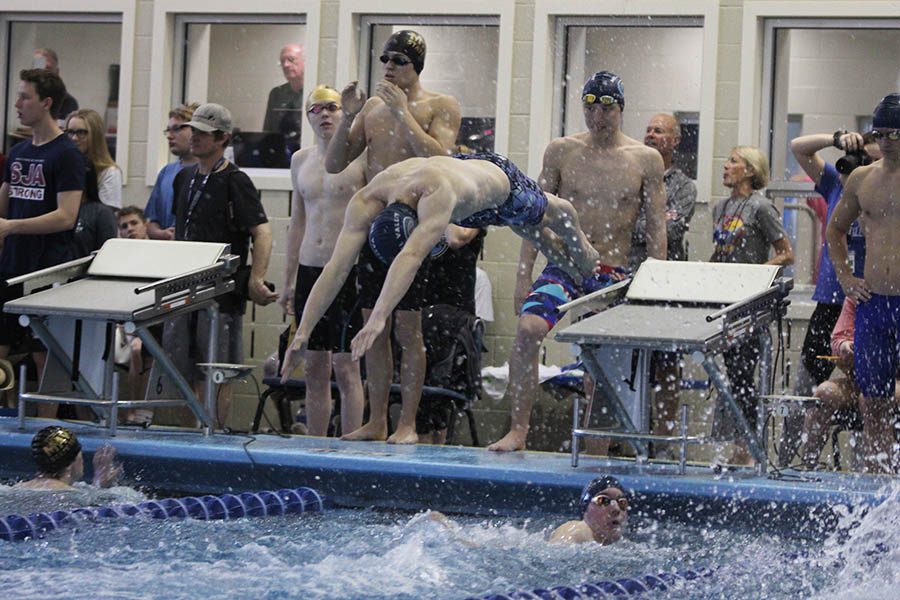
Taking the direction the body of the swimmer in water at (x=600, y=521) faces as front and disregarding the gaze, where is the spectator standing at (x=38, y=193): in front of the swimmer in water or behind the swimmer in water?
behind

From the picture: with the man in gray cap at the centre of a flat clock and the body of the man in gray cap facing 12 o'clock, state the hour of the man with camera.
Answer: The man with camera is roughly at 8 o'clock from the man in gray cap.

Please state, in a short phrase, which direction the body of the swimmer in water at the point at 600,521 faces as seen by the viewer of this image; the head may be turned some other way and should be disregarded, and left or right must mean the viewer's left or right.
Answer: facing the viewer and to the right of the viewer

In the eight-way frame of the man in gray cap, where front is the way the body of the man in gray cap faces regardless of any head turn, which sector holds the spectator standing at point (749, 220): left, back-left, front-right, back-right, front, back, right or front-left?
back-left

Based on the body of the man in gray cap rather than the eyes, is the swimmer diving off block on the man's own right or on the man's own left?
on the man's own left

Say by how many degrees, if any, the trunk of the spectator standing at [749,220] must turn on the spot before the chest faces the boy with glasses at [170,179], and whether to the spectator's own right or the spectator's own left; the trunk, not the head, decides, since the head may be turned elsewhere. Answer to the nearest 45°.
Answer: approximately 45° to the spectator's own right

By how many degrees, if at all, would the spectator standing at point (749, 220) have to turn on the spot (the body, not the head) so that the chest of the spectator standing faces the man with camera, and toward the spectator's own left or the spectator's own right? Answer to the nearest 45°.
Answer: approximately 90° to the spectator's own left

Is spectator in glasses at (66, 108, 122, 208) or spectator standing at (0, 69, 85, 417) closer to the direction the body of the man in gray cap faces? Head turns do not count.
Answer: the spectator standing

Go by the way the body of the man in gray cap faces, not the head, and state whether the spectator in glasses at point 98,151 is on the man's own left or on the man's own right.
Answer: on the man's own right
